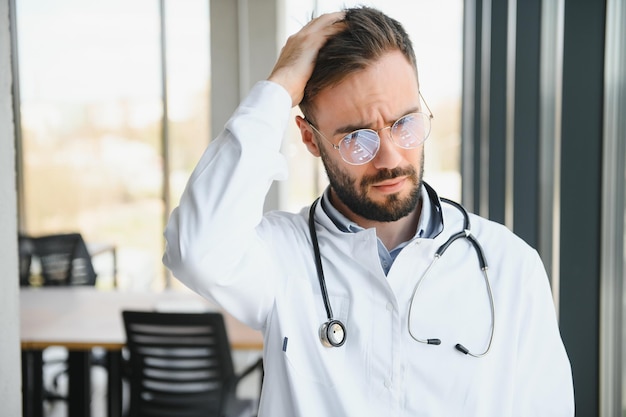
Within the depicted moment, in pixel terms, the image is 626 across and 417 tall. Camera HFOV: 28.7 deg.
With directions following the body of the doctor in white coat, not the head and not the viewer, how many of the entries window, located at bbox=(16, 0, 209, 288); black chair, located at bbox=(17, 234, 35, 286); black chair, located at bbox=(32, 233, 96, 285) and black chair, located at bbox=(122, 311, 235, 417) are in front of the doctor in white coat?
0

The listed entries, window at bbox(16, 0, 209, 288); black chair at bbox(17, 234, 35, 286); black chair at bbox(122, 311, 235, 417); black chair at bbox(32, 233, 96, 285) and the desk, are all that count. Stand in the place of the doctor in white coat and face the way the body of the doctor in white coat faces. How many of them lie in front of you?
0

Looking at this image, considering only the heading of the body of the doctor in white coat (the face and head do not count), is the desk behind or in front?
behind

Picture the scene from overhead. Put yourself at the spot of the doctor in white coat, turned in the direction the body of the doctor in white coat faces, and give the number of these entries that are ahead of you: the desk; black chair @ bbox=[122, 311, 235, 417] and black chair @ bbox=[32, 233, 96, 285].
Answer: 0

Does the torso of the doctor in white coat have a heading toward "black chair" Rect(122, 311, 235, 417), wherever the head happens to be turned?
no

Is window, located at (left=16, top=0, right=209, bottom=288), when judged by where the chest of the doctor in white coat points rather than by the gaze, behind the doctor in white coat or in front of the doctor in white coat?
behind

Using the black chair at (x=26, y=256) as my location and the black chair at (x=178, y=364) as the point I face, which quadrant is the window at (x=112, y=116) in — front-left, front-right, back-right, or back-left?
back-left

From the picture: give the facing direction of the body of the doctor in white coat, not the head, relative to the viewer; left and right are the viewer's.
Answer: facing the viewer
